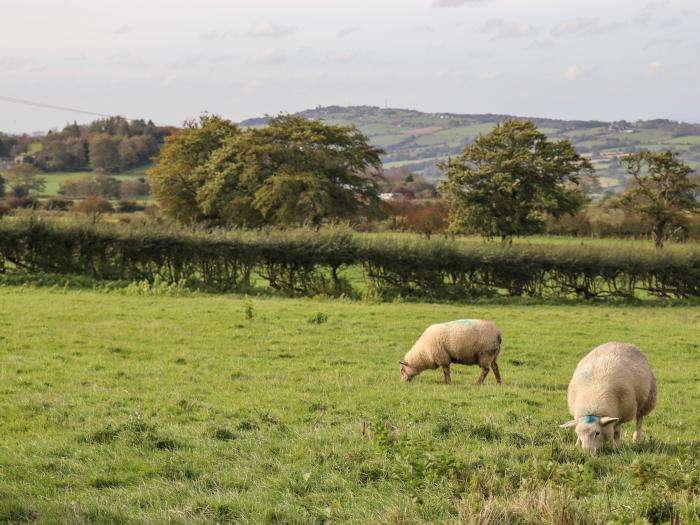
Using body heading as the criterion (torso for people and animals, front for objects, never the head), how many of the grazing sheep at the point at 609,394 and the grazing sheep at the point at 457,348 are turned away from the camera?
0

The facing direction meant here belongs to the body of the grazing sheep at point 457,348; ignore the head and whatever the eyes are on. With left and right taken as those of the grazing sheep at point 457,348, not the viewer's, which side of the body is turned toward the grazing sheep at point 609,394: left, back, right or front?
left

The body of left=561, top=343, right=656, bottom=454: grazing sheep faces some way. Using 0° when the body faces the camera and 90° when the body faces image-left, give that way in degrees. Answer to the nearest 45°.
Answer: approximately 45°

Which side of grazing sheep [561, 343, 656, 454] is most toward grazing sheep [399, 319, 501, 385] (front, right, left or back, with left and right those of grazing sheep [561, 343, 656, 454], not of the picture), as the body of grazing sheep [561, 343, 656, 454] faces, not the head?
right

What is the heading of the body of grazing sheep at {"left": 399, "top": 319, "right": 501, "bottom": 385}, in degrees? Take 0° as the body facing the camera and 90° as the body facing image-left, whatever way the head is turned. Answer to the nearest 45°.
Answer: approximately 90°

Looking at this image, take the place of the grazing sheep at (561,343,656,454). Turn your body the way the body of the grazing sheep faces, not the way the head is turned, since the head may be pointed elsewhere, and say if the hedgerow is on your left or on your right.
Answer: on your right
